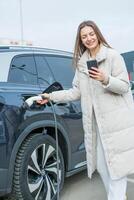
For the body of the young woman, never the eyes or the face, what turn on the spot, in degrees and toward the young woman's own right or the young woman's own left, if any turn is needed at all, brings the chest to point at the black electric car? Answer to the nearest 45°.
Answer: approximately 90° to the young woman's own right

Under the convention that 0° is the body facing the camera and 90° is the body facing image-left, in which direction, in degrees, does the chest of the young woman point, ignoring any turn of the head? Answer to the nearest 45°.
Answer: approximately 45°

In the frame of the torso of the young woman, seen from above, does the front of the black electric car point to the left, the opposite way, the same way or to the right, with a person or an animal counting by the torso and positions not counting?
the opposite way

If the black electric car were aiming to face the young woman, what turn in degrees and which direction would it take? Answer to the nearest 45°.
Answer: approximately 90° to its right
